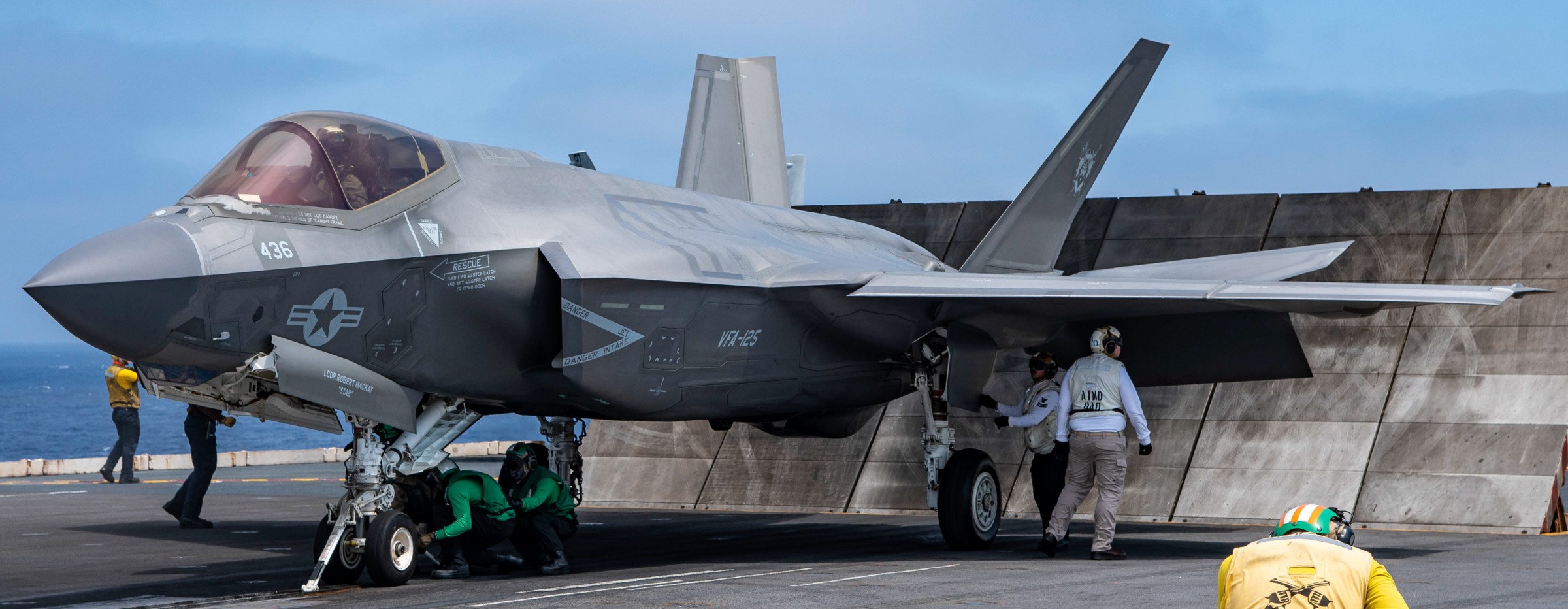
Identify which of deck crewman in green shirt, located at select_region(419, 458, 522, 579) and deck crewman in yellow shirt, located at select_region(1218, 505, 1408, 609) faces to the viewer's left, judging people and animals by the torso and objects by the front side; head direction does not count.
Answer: the deck crewman in green shirt

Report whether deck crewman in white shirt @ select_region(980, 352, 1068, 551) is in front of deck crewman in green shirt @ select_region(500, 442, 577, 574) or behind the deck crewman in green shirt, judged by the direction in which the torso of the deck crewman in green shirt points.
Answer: behind

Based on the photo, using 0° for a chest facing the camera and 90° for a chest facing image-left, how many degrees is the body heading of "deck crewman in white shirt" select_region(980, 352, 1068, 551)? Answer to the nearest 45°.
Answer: approximately 90°

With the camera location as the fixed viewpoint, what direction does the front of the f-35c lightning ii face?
facing the viewer and to the left of the viewer

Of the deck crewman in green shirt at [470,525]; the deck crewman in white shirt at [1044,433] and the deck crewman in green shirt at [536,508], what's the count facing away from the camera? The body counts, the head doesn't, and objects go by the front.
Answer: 0

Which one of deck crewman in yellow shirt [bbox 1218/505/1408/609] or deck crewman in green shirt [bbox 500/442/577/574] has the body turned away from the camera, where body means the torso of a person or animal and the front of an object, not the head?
the deck crewman in yellow shirt

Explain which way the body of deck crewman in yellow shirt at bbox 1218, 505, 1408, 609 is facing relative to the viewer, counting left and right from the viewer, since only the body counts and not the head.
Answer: facing away from the viewer

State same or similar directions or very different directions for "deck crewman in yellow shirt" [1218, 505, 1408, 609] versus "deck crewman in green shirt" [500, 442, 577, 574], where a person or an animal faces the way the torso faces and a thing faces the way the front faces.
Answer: very different directions

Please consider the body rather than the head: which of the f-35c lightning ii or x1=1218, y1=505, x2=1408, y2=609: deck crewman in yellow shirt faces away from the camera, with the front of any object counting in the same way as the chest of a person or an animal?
the deck crewman in yellow shirt

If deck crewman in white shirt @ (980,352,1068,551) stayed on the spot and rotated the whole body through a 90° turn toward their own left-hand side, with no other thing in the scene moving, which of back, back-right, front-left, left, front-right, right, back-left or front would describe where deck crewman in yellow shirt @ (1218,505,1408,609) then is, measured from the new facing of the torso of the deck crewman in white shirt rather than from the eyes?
front

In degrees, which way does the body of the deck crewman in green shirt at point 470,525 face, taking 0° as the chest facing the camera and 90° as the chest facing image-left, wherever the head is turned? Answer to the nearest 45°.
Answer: approximately 90°

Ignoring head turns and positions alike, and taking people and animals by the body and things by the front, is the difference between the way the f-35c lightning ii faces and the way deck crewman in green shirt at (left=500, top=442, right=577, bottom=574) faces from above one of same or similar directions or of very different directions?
same or similar directions

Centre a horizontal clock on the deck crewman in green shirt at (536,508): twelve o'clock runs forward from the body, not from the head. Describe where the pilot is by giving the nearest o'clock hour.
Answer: The pilot is roughly at 12 o'clock from the deck crewman in green shirt.

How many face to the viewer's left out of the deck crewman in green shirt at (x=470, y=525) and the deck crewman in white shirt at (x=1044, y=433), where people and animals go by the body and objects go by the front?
2
